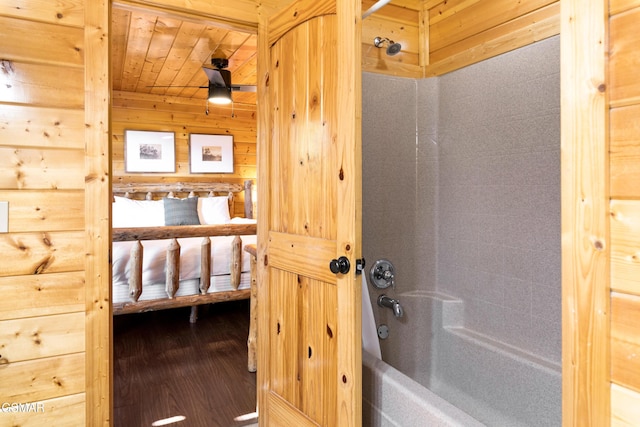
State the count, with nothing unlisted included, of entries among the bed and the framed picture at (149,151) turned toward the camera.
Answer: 2

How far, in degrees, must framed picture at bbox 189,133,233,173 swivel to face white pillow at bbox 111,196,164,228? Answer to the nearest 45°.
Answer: approximately 45° to its right

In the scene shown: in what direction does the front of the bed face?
toward the camera

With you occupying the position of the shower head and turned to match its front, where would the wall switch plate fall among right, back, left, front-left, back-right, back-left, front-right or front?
right

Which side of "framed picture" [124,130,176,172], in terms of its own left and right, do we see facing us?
front

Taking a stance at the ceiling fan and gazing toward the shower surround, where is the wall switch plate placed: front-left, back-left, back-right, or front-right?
front-right

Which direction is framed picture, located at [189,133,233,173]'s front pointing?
toward the camera

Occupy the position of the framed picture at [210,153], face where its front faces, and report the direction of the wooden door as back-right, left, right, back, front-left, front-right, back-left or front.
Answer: front

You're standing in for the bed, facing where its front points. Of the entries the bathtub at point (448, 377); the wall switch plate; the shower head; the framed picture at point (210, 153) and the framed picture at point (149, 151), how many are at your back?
2

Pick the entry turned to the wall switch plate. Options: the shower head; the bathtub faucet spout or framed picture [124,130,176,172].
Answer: the framed picture

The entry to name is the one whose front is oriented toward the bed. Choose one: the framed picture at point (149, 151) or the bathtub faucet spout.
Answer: the framed picture

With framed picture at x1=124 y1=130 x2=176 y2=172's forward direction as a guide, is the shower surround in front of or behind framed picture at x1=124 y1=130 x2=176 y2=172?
in front
